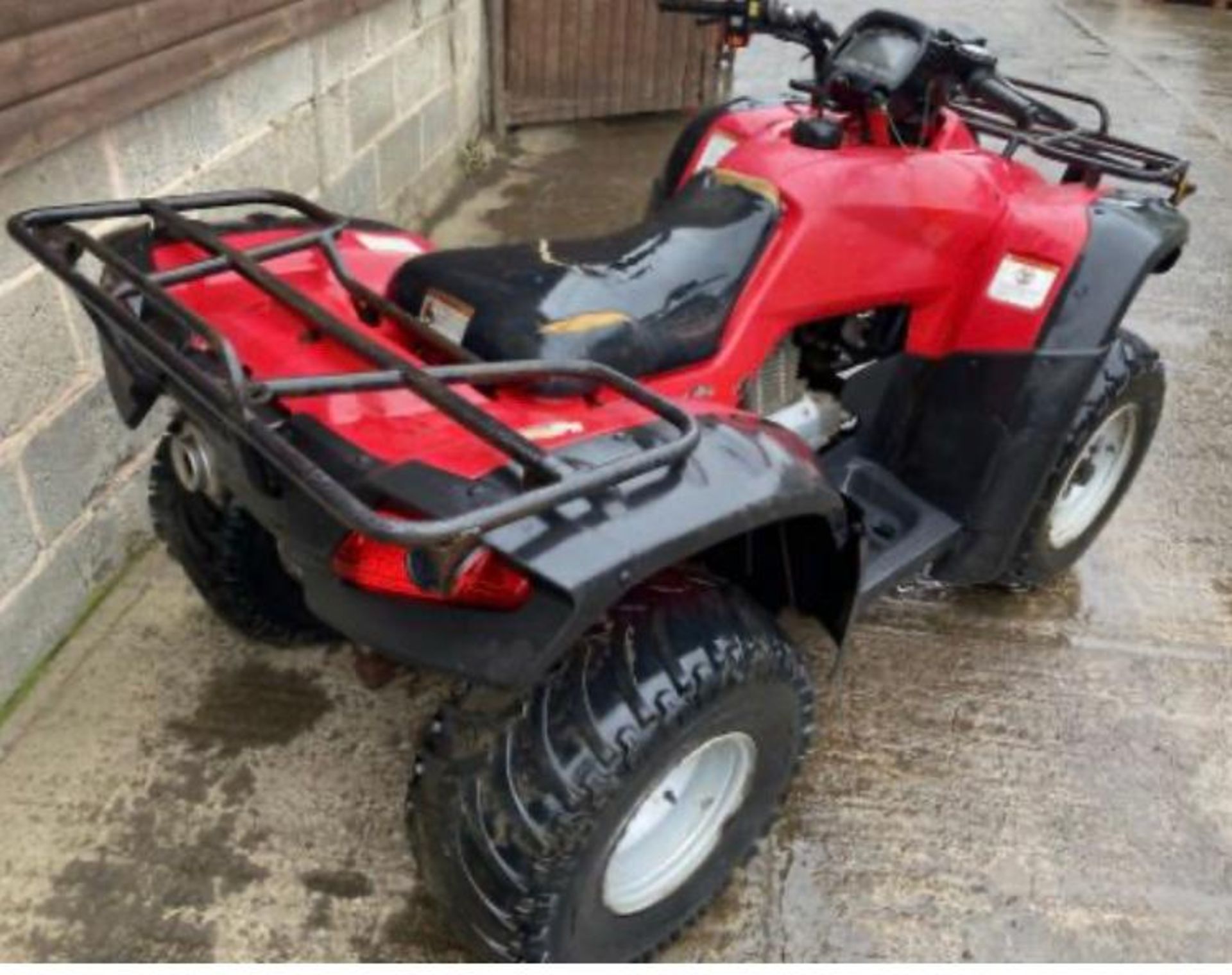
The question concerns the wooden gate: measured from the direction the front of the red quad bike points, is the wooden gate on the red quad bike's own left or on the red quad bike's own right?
on the red quad bike's own left

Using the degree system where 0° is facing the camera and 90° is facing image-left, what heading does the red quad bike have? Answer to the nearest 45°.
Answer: approximately 225°
